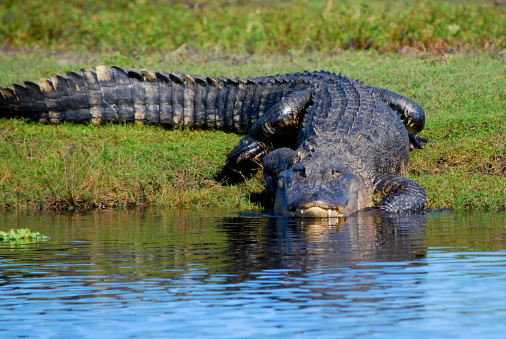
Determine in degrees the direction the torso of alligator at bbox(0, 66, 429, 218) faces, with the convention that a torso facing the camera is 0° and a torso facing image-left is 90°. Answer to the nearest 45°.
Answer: approximately 0°

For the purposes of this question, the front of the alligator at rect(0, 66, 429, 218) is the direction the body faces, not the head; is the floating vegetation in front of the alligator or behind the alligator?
in front
